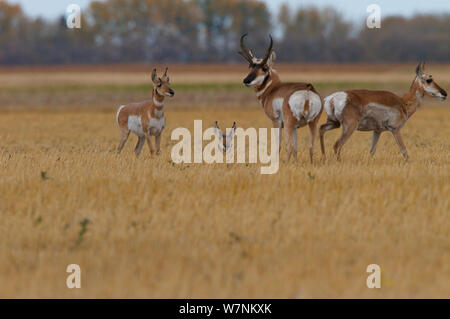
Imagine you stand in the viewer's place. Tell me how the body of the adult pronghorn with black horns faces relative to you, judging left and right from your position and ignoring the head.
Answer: facing away from the viewer and to the left of the viewer

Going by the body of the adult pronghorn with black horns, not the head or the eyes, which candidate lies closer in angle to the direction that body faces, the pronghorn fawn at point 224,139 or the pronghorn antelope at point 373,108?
the pronghorn fawn

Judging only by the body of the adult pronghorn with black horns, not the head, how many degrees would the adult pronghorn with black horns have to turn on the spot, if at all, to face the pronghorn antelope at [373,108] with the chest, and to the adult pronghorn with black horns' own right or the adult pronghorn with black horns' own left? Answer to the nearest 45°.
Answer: approximately 135° to the adult pronghorn with black horns' own right
